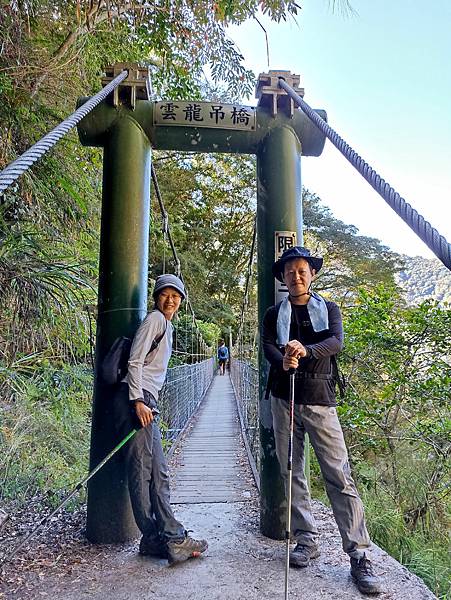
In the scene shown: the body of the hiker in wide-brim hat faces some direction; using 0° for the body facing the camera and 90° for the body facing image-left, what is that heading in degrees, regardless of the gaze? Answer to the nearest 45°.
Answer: approximately 0°
